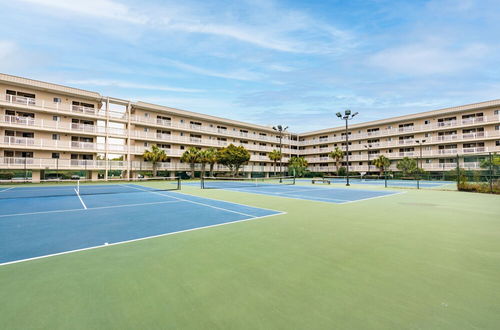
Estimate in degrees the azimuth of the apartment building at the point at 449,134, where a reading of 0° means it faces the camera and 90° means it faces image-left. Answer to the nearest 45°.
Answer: approximately 45°

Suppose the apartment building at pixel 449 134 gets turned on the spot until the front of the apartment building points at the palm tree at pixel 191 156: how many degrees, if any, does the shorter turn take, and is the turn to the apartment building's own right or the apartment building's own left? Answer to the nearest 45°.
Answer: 0° — it already faces it

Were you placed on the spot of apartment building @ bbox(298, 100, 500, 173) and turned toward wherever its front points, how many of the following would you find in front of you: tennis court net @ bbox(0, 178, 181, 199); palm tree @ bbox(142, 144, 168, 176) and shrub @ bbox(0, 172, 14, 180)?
3

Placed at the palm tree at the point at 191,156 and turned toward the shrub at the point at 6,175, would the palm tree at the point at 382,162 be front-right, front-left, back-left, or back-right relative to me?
back-left

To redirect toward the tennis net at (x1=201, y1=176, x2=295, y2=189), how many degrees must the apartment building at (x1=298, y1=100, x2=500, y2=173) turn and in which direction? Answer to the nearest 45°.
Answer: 0° — it already faces it

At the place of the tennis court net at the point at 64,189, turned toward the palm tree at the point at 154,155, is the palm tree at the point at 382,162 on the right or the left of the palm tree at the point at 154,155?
right

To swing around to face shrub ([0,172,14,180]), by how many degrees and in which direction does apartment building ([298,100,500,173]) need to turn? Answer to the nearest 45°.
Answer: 0° — it already faces it
